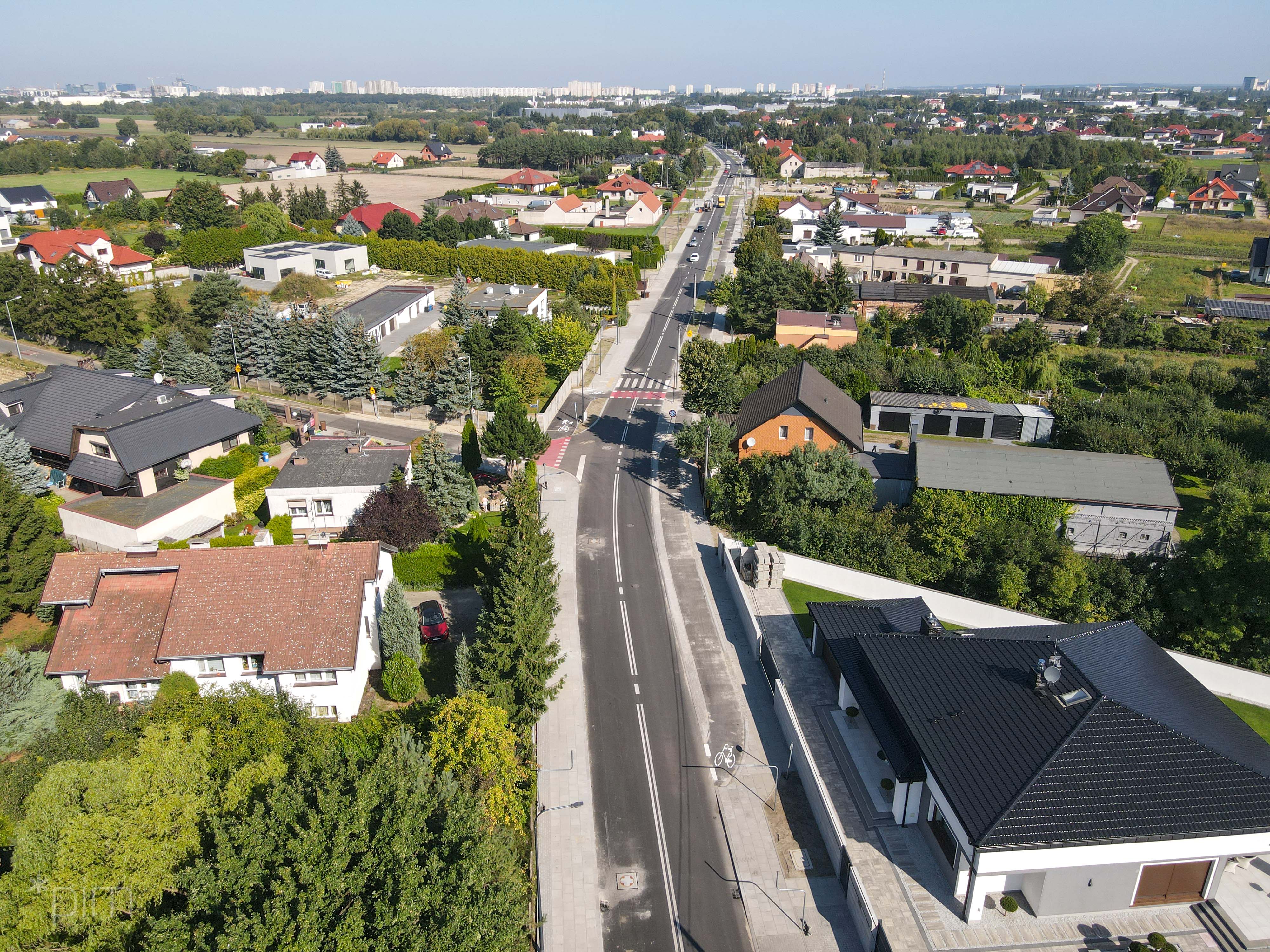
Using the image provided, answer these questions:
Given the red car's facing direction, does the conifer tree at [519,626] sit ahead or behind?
ahead

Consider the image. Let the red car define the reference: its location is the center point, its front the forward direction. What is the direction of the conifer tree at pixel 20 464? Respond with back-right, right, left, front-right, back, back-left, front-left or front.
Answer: back-right

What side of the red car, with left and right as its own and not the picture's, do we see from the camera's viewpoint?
front

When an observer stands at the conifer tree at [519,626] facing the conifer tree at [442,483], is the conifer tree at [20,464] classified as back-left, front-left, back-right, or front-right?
front-left

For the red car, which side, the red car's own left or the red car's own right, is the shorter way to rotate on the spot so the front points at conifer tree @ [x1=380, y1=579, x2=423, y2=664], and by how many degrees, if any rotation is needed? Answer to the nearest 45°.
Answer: approximately 45° to the red car's own right

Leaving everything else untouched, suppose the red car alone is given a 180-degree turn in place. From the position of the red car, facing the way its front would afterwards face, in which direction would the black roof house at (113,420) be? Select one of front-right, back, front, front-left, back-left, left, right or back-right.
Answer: front-left

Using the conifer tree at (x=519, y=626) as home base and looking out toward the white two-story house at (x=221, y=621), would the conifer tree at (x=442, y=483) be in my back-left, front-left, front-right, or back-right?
front-right

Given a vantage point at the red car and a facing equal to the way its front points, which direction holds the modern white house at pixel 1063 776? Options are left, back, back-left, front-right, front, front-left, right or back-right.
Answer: front-left

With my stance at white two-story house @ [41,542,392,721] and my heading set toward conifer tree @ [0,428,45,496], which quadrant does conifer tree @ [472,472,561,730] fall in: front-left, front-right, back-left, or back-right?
back-right

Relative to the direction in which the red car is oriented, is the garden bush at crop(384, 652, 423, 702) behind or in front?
in front

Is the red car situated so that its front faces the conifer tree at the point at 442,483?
no

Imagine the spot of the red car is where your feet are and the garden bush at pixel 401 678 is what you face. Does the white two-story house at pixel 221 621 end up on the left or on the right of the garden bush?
right
